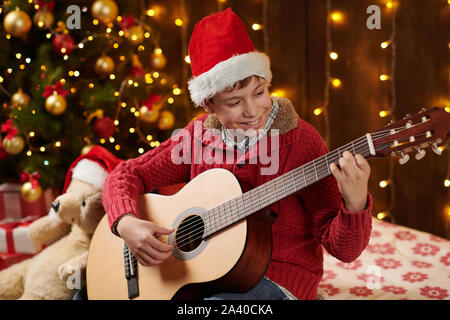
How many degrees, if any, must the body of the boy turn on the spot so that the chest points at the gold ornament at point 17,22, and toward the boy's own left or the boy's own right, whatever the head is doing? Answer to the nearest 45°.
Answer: approximately 135° to the boy's own right

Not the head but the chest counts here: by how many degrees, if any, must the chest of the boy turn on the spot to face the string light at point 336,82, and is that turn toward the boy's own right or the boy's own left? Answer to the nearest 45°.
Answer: approximately 180°

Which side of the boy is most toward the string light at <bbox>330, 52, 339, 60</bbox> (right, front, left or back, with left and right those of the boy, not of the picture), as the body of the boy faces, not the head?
back

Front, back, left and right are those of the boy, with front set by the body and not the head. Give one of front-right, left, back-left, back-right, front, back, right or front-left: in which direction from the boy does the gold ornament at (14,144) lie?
back-right

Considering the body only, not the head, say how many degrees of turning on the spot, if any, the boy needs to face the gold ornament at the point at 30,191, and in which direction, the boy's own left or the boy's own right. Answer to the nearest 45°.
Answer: approximately 135° to the boy's own right

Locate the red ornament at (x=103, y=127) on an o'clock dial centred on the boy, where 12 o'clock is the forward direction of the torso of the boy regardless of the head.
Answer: The red ornament is roughly at 5 o'clock from the boy.

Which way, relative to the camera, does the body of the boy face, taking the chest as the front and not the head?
toward the camera

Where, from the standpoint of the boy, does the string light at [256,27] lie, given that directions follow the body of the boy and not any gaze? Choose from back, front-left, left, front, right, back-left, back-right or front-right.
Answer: back
